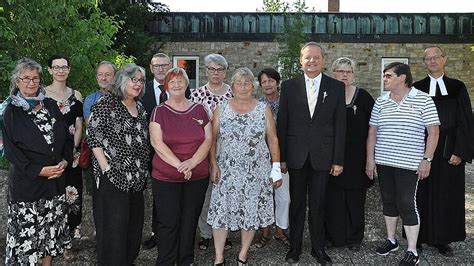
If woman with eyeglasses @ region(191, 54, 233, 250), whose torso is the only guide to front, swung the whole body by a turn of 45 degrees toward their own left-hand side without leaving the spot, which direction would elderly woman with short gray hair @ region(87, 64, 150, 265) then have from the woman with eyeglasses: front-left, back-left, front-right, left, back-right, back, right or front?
right

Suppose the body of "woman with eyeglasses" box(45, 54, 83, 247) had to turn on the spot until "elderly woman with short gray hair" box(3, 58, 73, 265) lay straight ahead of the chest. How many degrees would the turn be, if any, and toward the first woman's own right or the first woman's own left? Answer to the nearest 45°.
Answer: approximately 45° to the first woman's own right

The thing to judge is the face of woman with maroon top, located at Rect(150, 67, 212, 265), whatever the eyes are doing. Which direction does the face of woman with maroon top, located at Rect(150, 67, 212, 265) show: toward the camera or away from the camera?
toward the camera

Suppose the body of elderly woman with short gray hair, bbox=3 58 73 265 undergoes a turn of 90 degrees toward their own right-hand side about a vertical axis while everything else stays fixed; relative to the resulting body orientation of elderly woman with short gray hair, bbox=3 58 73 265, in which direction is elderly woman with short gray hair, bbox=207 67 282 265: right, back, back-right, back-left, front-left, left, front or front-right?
back-left

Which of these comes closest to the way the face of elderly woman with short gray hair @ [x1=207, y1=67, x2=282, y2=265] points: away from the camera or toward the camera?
toward the camera

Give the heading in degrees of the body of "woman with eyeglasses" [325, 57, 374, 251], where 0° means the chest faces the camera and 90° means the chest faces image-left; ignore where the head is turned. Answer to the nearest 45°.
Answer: approximately 0°

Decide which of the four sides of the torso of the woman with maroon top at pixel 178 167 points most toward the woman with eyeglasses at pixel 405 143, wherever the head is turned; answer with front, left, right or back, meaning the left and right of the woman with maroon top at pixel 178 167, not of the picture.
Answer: left

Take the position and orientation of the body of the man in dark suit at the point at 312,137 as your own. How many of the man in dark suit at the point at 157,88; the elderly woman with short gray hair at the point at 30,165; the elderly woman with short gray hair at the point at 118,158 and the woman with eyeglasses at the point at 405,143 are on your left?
1

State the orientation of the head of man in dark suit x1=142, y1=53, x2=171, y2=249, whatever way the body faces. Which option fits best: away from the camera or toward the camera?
toward the camera

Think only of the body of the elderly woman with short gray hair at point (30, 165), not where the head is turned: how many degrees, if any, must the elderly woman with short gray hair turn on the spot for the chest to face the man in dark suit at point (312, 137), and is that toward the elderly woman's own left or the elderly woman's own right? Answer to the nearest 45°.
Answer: approximately 45° to the elderly woman's own left

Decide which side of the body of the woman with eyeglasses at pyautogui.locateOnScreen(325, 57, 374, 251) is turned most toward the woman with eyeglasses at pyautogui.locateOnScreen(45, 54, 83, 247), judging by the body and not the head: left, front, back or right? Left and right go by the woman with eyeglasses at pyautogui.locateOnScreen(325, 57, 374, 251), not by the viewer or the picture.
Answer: right

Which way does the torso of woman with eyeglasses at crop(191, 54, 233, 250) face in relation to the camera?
toward the camera

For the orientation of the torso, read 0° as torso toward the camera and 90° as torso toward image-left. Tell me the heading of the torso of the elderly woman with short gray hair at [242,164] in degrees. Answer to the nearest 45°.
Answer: approximately 0°

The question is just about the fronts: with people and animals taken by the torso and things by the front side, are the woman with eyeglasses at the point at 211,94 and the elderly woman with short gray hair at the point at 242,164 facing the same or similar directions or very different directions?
same or similar directions

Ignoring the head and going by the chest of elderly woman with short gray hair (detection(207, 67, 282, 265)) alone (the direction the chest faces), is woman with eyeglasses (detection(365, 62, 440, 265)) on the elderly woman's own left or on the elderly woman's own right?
on the elderly woman's own left

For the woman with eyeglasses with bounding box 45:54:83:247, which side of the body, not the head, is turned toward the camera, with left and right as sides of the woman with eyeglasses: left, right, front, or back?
front
